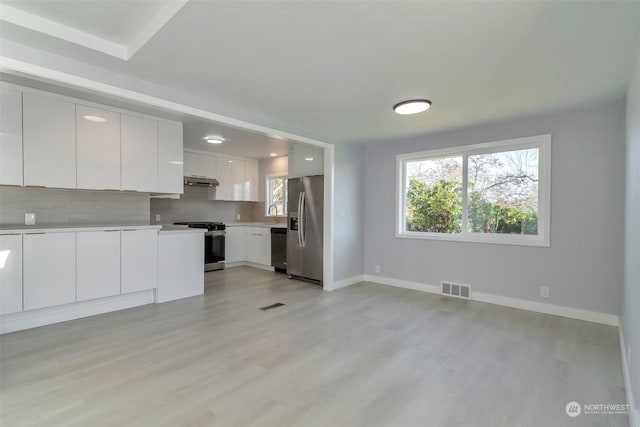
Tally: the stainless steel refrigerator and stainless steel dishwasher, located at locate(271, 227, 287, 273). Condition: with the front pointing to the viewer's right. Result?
0

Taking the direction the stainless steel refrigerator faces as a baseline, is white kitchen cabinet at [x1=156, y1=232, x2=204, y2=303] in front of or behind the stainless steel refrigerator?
in front

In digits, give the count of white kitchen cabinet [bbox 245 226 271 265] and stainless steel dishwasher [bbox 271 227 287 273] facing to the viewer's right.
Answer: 0

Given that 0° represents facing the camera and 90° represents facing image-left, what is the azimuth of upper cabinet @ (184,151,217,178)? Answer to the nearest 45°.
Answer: approximately 315°

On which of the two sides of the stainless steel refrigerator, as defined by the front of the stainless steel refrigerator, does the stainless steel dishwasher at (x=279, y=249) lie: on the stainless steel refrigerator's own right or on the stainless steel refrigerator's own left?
on the stainless steel refrigerator's own right

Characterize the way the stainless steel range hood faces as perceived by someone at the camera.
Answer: facing the viewer and to the right of the viewer

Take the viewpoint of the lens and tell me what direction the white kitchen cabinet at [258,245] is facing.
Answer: facing the viewer and to the left of the viewer

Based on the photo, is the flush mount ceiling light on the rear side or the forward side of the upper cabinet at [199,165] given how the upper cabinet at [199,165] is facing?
on the forward side

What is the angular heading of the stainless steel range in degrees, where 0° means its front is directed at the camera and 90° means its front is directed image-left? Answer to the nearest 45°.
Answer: approximately 315°

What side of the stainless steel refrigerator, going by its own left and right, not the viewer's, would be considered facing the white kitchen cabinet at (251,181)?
right

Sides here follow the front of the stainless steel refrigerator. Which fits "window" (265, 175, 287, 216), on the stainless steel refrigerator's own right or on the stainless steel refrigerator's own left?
on the stainless steel refrigerator's own right

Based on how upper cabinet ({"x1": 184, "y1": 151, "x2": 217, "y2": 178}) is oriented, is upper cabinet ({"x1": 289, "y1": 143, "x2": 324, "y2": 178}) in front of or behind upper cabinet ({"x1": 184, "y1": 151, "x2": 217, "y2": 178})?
in front
